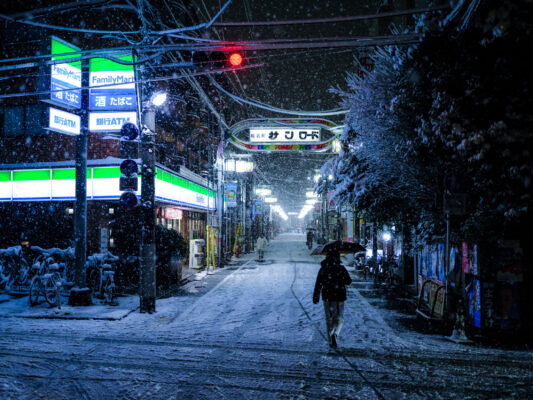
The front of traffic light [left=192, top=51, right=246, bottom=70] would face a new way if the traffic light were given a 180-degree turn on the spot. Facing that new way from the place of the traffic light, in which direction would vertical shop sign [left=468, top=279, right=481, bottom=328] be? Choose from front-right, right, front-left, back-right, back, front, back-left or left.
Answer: right

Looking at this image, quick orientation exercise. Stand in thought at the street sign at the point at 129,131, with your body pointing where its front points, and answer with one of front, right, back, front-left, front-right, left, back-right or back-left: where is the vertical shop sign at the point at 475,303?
front-left

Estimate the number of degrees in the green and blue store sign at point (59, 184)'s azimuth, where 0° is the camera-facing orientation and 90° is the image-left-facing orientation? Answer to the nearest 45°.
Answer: approximately 0°

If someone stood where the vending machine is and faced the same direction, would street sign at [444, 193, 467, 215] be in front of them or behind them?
in front

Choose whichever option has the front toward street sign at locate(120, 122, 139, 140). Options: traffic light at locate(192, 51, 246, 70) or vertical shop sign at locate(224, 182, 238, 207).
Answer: the vertical shop sign

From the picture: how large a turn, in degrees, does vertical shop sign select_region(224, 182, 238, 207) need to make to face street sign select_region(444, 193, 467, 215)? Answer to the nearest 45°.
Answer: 0° — it already faces it
